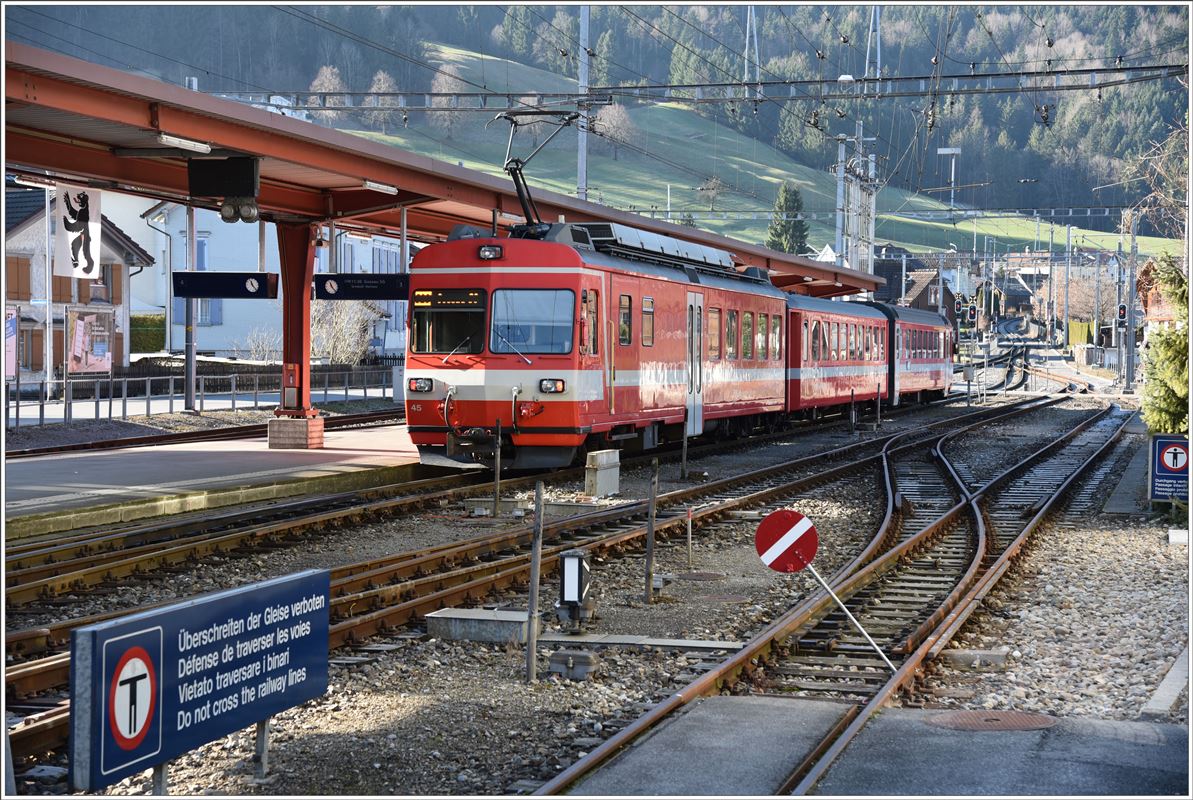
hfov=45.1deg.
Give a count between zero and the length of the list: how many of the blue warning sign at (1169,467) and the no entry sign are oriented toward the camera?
2

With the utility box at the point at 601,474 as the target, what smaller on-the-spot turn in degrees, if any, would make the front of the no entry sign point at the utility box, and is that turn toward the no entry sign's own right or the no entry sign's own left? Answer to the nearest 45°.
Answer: approximately 180°

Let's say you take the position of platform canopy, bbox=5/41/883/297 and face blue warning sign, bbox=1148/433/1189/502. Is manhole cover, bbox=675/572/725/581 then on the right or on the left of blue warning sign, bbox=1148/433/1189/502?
right

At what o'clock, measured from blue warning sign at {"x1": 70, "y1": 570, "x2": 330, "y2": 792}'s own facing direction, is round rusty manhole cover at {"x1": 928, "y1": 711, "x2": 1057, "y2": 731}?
The round rusty manhole cover is roughly at 10 o'clock from the blue warning sign.

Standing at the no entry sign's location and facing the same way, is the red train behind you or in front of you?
behind

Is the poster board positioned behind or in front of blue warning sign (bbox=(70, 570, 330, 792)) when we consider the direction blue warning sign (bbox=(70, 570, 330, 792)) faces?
behind

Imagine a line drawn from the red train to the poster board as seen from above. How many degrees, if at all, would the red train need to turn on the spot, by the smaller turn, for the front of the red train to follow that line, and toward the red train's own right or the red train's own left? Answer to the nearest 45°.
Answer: approximately 90° to the red train's own right

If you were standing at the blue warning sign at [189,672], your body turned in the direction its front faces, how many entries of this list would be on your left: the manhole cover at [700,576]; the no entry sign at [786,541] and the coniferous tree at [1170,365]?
3

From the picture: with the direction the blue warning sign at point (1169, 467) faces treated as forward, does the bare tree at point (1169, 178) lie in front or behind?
behind
